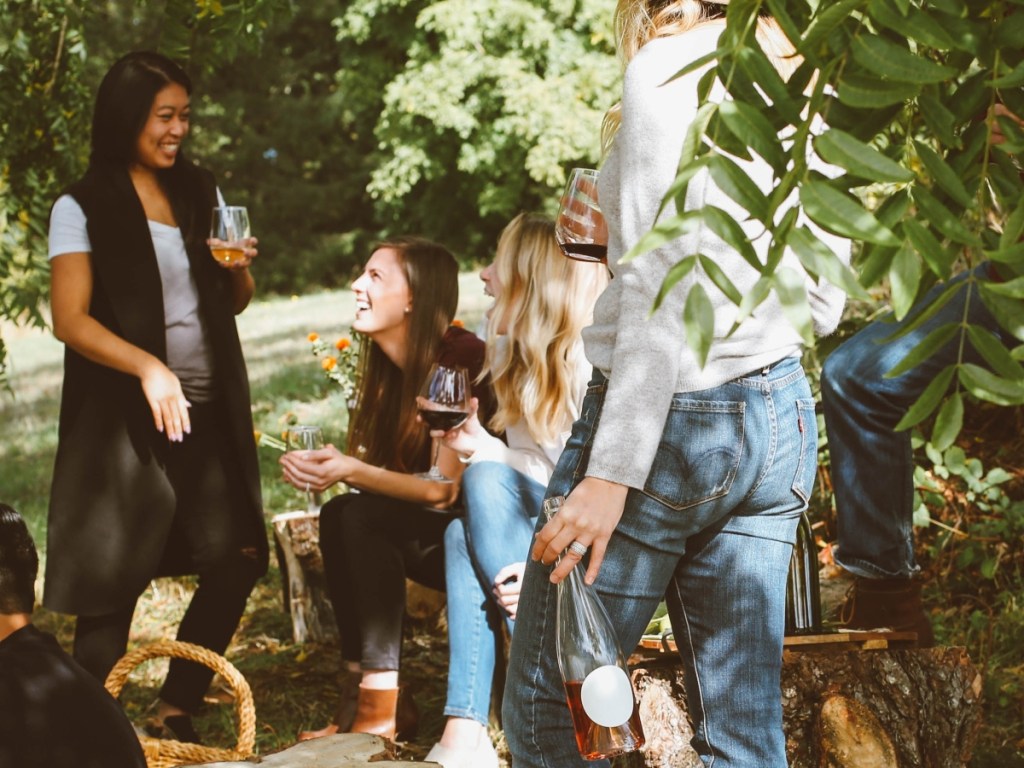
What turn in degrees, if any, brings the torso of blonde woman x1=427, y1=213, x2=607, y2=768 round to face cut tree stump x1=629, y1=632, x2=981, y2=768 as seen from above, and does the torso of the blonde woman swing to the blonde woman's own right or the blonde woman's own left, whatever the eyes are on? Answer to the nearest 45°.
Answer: approximately 135° to the blonde woman's own left

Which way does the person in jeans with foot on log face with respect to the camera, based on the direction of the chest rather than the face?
to the viewer's left

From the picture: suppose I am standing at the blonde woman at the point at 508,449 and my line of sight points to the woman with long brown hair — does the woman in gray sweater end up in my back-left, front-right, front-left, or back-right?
back-left

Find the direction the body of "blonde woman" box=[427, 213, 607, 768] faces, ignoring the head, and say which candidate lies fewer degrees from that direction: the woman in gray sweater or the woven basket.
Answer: the woven basket

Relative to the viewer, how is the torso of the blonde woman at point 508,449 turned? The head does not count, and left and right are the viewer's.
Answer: facing to the left of the viewer

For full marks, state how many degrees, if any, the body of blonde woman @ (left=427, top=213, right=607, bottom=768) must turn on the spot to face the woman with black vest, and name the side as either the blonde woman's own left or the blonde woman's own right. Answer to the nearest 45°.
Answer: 0° — they already face them

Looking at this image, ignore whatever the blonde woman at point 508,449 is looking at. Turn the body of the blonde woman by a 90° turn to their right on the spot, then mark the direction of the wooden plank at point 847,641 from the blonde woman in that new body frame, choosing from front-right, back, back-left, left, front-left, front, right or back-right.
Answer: back-right

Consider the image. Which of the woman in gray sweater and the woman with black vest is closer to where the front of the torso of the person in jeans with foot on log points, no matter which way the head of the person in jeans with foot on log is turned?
the woman with black vest

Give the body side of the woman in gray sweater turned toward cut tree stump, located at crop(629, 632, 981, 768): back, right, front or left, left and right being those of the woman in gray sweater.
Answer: right

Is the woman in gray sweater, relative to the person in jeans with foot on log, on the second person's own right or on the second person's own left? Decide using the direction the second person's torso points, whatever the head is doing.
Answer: on the second person's own left

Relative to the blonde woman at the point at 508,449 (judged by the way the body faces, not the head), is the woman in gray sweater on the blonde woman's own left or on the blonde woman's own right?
on the blonde woman's own left
